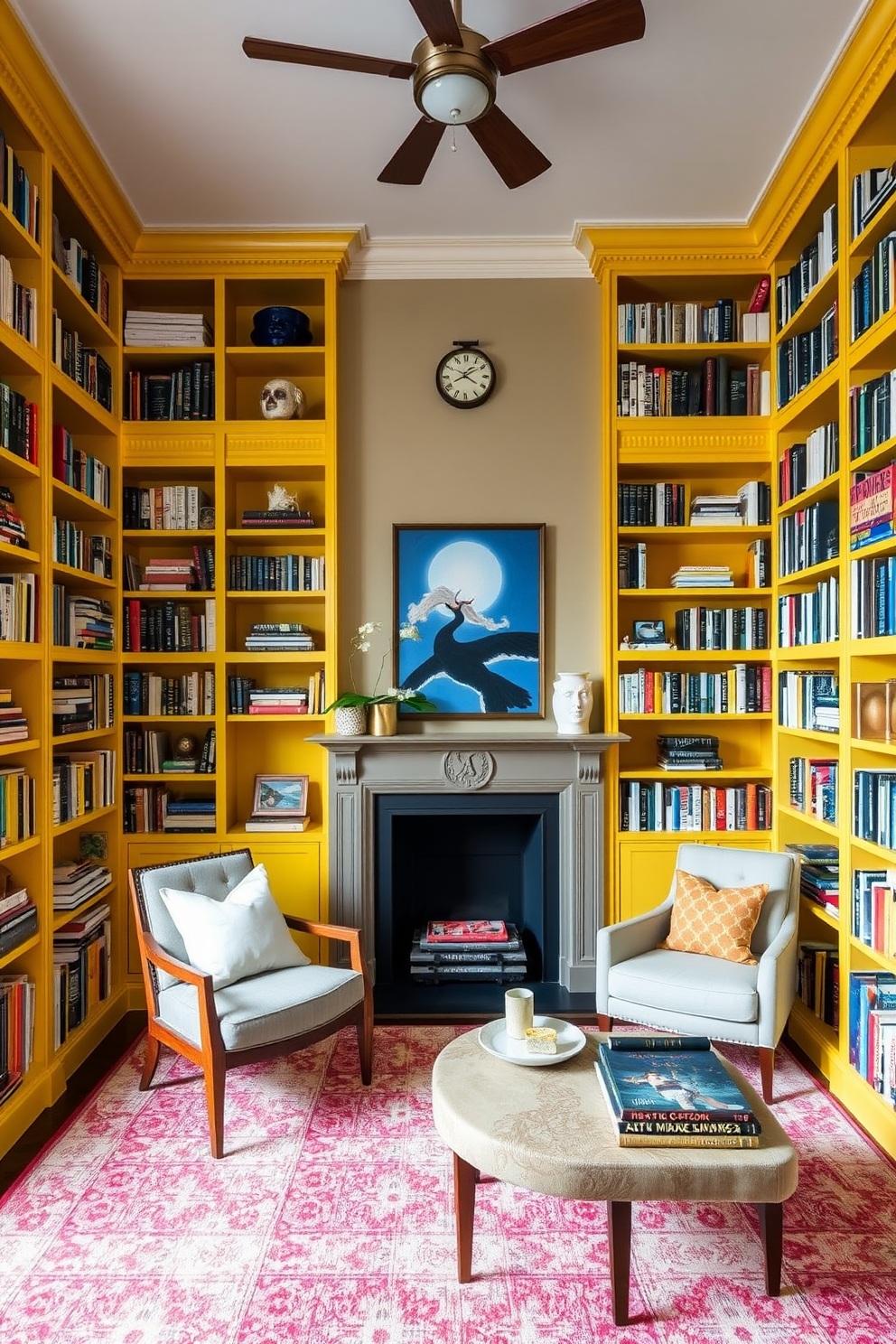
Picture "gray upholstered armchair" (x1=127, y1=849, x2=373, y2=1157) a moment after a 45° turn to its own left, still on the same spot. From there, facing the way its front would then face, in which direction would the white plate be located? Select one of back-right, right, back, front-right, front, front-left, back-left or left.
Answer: front-right

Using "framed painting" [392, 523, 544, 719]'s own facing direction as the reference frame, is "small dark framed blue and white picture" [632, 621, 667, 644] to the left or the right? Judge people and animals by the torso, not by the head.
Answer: on its left

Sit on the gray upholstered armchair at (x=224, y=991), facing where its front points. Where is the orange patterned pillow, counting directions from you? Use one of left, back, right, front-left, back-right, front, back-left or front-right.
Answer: front-left

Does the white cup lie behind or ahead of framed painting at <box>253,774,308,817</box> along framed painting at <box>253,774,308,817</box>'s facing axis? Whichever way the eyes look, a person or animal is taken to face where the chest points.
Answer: ahead

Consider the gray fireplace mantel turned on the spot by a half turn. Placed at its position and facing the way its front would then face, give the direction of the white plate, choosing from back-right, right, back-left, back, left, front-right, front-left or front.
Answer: back

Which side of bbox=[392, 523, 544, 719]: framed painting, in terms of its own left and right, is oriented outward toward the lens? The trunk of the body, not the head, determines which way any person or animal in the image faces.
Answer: front

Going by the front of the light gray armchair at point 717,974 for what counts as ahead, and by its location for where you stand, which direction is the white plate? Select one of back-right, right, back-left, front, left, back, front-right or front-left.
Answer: front

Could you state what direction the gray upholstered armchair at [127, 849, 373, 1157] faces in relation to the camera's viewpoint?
facing the viewer and to the right of the viewer

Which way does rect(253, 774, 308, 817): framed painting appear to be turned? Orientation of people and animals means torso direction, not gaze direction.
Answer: toward the camera

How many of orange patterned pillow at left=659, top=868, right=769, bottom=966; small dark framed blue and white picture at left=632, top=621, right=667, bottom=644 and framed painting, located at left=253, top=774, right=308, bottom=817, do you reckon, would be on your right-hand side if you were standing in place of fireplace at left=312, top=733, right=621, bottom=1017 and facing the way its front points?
1

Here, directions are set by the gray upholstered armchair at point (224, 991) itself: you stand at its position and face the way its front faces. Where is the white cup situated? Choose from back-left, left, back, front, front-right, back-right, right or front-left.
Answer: front

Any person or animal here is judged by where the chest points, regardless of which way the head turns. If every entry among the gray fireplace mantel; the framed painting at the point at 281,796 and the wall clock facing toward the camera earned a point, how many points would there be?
3

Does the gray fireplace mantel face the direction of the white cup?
yes

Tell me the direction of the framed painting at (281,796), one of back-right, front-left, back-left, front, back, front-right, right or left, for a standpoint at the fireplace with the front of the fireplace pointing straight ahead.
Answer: right
